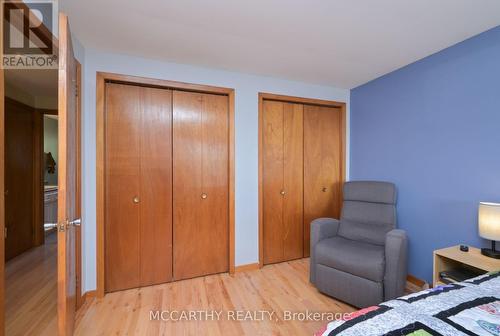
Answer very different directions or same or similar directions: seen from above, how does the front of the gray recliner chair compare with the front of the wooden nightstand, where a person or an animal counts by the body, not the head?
same or similar directions

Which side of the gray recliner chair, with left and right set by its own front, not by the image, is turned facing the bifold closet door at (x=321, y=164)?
right

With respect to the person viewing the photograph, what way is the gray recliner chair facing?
facing the viewer and to the left of the viewer

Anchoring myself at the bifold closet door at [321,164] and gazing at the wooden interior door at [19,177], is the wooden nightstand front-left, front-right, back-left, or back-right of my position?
back-left

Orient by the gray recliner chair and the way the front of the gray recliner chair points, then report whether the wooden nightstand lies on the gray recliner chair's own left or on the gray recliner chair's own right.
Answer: on the gray recliner chair's own left

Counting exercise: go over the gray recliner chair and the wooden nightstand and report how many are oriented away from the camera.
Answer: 0

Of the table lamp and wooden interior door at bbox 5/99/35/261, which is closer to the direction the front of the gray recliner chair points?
the wooden interior door

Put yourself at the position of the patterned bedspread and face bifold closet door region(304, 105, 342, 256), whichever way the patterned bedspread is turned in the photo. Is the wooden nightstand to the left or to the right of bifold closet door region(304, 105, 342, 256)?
right

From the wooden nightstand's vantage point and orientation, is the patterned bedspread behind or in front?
in front

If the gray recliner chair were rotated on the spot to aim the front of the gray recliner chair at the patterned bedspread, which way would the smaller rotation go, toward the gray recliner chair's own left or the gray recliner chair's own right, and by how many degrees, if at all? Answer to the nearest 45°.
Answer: approximately 45° to the gray recliner chair's own left
